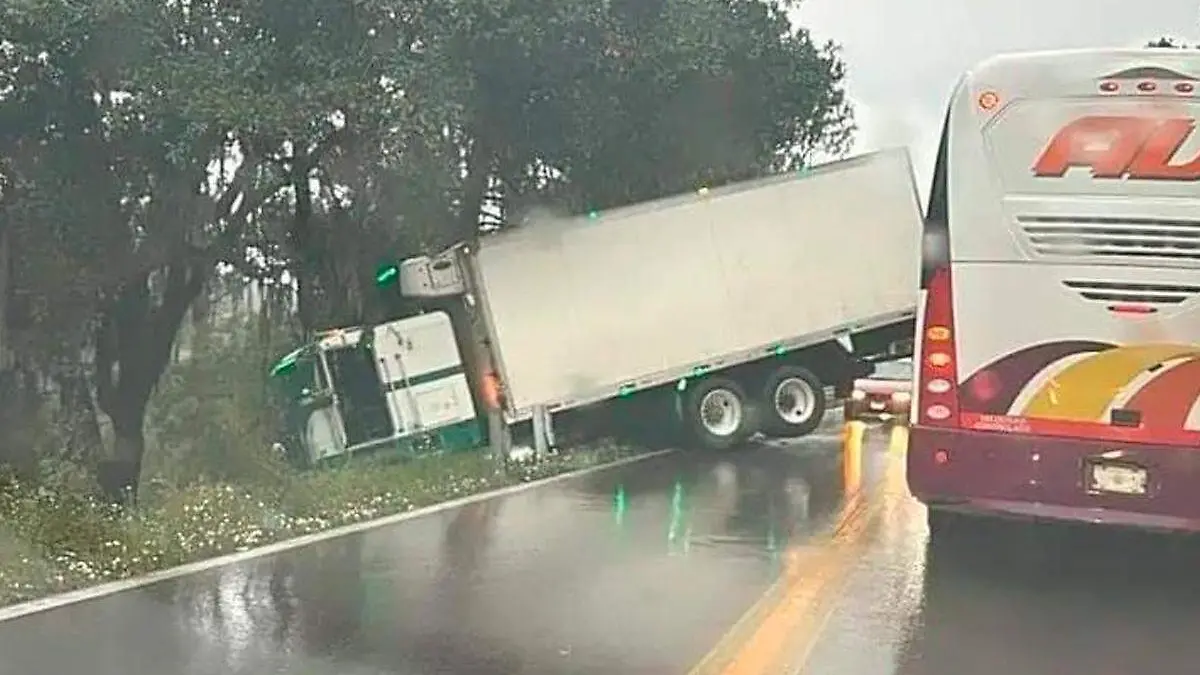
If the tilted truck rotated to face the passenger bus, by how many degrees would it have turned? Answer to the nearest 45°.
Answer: approximately 90° to its left

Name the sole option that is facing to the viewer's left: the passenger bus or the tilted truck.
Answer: the tilted truck

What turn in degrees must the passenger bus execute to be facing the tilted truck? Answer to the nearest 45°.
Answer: approximately 45° to its left

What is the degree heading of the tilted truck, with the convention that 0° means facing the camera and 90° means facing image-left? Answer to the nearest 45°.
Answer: approximately 90°

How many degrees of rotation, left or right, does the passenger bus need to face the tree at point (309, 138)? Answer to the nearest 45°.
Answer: approximately 45° to its left

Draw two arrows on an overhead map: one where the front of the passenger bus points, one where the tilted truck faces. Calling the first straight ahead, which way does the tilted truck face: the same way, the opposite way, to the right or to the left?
to the left

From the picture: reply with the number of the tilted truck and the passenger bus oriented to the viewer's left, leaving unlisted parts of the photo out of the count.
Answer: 1

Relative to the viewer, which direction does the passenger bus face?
away from the camera
